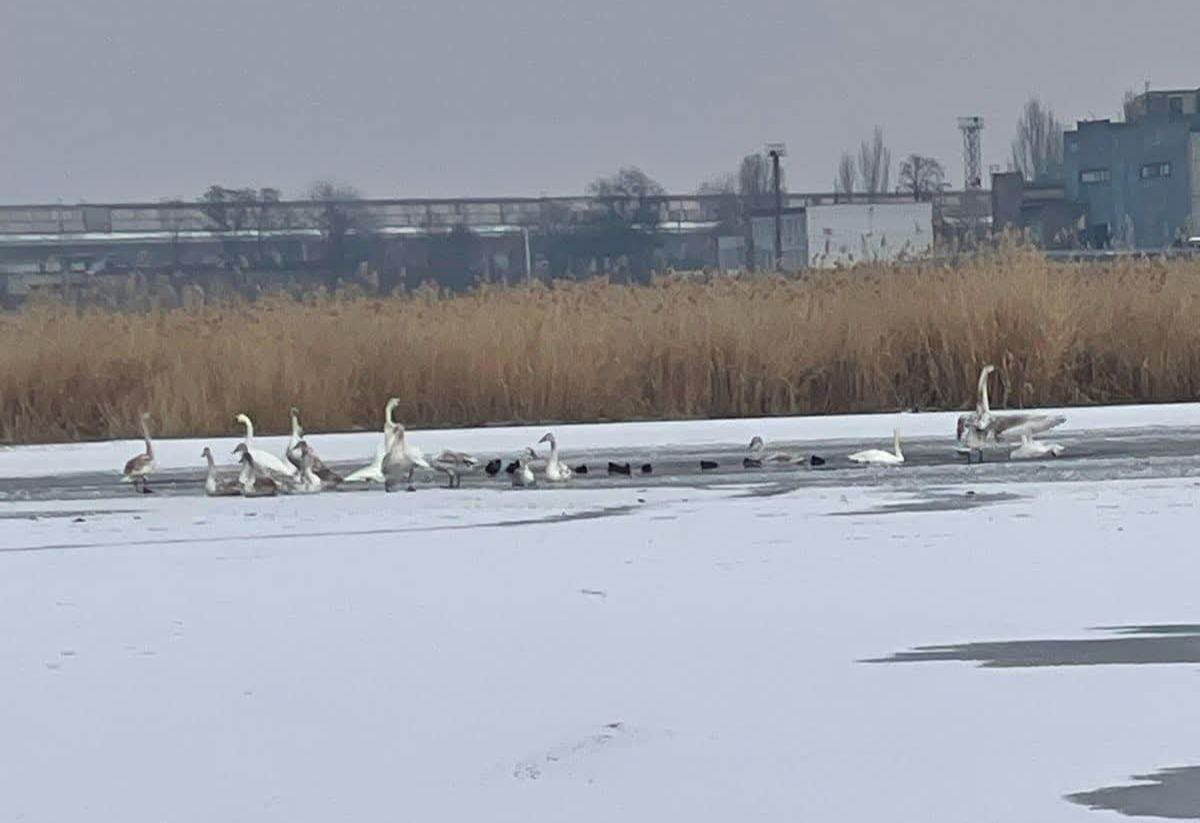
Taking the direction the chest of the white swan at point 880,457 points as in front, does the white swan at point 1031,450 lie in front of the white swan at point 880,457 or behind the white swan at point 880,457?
in front

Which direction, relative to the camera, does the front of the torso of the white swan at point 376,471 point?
to the viewer's right

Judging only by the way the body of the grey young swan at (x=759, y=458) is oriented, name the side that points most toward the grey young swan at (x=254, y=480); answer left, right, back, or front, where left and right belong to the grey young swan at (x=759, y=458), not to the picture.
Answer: front

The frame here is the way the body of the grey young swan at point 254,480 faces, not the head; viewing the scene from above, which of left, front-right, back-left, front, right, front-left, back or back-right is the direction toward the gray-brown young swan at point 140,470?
front-right

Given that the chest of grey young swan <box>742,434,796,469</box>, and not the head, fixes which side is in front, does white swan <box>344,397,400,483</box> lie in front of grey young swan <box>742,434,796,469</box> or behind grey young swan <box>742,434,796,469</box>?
in front

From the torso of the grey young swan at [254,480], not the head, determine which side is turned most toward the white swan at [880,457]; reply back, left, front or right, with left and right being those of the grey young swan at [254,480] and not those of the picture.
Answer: back

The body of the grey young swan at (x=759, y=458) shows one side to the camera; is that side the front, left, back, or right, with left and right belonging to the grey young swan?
left

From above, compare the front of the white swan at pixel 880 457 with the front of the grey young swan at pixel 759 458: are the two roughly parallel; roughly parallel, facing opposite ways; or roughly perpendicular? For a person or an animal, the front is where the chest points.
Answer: roughly parallel, facing opposite ways

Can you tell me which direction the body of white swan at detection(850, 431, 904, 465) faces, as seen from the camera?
to the viewer's right

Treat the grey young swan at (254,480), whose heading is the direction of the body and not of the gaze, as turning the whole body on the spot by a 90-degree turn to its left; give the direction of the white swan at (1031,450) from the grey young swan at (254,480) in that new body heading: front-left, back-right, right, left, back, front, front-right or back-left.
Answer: left

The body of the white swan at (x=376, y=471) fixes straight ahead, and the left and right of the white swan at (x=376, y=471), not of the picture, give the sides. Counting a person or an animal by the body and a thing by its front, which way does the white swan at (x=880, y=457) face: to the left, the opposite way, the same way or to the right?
the same way

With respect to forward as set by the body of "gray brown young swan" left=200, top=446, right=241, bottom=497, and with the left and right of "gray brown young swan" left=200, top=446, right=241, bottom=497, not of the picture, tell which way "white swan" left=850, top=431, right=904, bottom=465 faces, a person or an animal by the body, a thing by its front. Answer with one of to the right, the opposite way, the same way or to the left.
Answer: the opposite way

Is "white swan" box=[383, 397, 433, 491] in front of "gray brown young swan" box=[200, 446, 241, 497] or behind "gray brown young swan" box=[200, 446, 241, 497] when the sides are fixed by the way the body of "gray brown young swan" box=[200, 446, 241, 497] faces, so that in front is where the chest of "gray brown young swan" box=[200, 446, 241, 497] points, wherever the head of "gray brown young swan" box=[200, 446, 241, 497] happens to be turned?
behind

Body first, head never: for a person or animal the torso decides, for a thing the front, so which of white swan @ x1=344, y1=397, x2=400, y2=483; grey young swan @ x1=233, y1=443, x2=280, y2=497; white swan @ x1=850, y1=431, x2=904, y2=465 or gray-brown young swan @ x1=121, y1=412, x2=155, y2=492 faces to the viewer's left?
grey young swan @ x1=233, y1=443, x2=280, y2=497

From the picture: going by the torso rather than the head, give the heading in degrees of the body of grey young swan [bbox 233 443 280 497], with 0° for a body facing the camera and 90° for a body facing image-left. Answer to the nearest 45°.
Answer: approximately 90°

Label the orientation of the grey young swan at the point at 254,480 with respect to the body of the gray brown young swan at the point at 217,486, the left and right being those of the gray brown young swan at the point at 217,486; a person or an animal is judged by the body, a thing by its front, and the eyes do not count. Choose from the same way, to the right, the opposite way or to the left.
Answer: the same way
